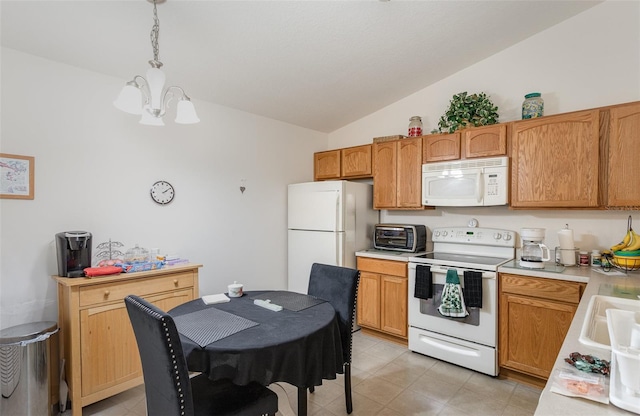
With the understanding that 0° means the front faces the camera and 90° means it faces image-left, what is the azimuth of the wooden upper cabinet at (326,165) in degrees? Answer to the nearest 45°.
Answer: approximately 45°

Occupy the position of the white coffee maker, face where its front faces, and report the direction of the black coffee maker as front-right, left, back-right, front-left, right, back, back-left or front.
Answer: right

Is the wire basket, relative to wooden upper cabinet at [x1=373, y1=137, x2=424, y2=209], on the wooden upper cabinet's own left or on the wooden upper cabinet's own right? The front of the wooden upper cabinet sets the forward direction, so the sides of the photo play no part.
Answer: on the wooden upper cabinet's own left

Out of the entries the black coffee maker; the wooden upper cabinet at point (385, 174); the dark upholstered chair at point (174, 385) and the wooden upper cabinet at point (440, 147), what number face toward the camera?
3

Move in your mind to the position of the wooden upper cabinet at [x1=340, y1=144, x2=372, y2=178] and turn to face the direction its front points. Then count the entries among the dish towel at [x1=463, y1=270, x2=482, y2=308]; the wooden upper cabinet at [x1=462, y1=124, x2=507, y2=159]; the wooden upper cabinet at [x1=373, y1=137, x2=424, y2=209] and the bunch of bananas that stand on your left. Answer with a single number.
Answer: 4

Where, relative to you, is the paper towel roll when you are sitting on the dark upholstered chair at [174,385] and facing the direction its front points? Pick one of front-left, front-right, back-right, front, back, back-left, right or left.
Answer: front-right

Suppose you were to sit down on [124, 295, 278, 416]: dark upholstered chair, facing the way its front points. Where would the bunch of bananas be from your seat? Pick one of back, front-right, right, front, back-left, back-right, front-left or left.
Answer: front-right

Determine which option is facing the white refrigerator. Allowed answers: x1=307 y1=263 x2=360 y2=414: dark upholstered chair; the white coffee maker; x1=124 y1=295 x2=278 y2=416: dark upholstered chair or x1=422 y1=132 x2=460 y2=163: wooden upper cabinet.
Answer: x1=124 y1=295 x2=278 y2=416: dark upholstered chair

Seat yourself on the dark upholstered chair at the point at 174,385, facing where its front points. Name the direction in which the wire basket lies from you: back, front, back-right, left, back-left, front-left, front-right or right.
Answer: front-right

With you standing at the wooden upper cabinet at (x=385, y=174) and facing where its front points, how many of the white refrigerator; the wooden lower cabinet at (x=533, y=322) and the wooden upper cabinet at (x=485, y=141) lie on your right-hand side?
1

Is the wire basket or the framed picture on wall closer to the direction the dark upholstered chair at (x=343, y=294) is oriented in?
the framed picture on wall

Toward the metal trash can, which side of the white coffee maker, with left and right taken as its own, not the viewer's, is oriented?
right

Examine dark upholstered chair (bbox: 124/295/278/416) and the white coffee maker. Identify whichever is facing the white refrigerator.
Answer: the dark upholstered chair
